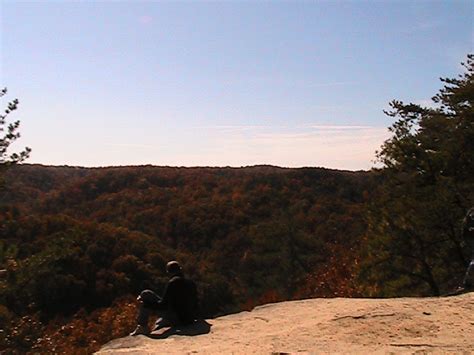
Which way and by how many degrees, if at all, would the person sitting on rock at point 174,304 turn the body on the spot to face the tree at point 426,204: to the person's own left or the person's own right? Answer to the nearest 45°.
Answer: approximately 135° to the person's own right

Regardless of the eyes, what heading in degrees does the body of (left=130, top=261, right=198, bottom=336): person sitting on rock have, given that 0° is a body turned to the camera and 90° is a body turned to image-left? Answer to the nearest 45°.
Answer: approximately 90°
